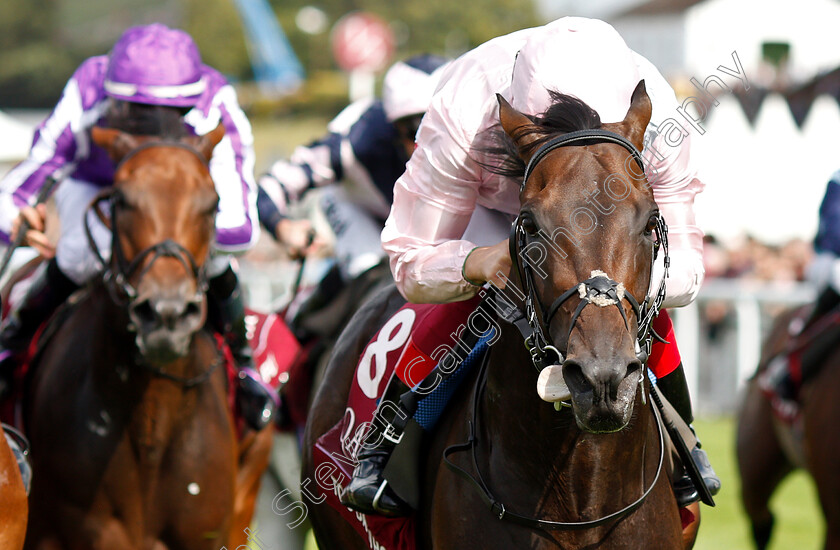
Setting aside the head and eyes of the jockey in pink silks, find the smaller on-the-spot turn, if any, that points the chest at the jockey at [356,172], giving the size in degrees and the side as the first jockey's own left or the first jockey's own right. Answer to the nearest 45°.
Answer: approximately 180°

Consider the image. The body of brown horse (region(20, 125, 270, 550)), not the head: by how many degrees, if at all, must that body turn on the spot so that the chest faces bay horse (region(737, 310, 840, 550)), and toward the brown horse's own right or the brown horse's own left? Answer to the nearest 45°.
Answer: approximately 90° to the brown horse's own left

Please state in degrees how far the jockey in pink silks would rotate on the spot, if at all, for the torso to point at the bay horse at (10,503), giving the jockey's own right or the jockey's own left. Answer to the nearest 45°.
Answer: approximately 45° to the jockey's own right

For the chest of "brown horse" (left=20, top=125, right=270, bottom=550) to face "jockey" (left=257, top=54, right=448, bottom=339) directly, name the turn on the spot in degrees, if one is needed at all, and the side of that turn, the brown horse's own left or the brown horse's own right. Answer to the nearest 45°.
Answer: approximately 135° to the brown horse's own left

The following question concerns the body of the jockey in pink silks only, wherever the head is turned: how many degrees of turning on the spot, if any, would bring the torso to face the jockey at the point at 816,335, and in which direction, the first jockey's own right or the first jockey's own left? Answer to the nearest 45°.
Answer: approximately 135° to the first jockey's own left

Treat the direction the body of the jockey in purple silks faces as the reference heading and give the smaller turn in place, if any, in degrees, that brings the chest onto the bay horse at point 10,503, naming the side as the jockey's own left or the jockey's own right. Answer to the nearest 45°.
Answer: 0° — they already face it

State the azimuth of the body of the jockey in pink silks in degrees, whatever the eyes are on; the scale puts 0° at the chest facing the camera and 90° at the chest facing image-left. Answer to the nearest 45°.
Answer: approximately 0°

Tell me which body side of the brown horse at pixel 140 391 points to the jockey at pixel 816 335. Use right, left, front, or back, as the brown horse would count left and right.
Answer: left

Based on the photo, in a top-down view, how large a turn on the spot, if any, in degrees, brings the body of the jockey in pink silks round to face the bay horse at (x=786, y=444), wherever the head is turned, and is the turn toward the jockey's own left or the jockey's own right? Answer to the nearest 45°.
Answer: approximately 135° to the jockey's own left

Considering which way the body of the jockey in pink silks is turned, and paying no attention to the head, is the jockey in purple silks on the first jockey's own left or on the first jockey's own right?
on the first jockey's own right
